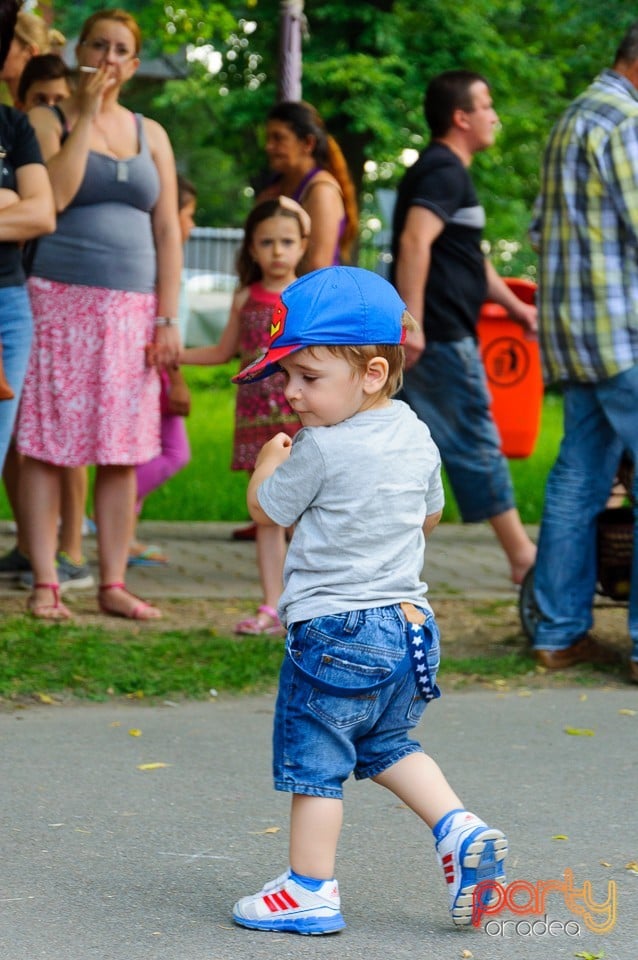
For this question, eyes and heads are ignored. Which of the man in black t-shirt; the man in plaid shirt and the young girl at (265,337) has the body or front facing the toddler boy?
the young girl

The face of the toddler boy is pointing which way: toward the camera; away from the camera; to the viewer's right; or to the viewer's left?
to the viewer's left

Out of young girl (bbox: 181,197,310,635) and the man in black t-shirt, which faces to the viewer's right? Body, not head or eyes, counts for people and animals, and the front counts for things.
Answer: the man in black t-shirt

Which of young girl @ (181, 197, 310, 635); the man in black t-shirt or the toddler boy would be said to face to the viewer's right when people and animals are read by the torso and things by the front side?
the man in black t-shirt

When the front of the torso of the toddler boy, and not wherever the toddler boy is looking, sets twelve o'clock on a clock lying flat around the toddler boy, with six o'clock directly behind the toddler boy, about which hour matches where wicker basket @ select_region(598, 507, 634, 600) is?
The wicker basket is roughly at 2 o'clock from the toddler boy.

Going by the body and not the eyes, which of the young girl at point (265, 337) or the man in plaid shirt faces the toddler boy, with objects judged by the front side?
the young girl

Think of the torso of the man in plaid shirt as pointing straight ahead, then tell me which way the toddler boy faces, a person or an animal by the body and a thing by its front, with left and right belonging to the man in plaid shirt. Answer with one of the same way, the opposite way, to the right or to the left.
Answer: to the left

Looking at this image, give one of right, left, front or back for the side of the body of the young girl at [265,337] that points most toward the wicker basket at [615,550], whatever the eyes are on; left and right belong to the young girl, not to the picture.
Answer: left

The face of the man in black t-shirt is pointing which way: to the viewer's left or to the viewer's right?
to the viewer's right

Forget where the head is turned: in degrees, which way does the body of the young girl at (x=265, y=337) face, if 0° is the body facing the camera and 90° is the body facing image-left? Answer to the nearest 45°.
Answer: approximately 0°

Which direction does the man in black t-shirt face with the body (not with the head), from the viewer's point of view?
to the viewer's right

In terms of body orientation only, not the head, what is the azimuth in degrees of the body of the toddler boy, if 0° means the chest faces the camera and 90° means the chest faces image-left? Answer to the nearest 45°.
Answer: approximately 135°
